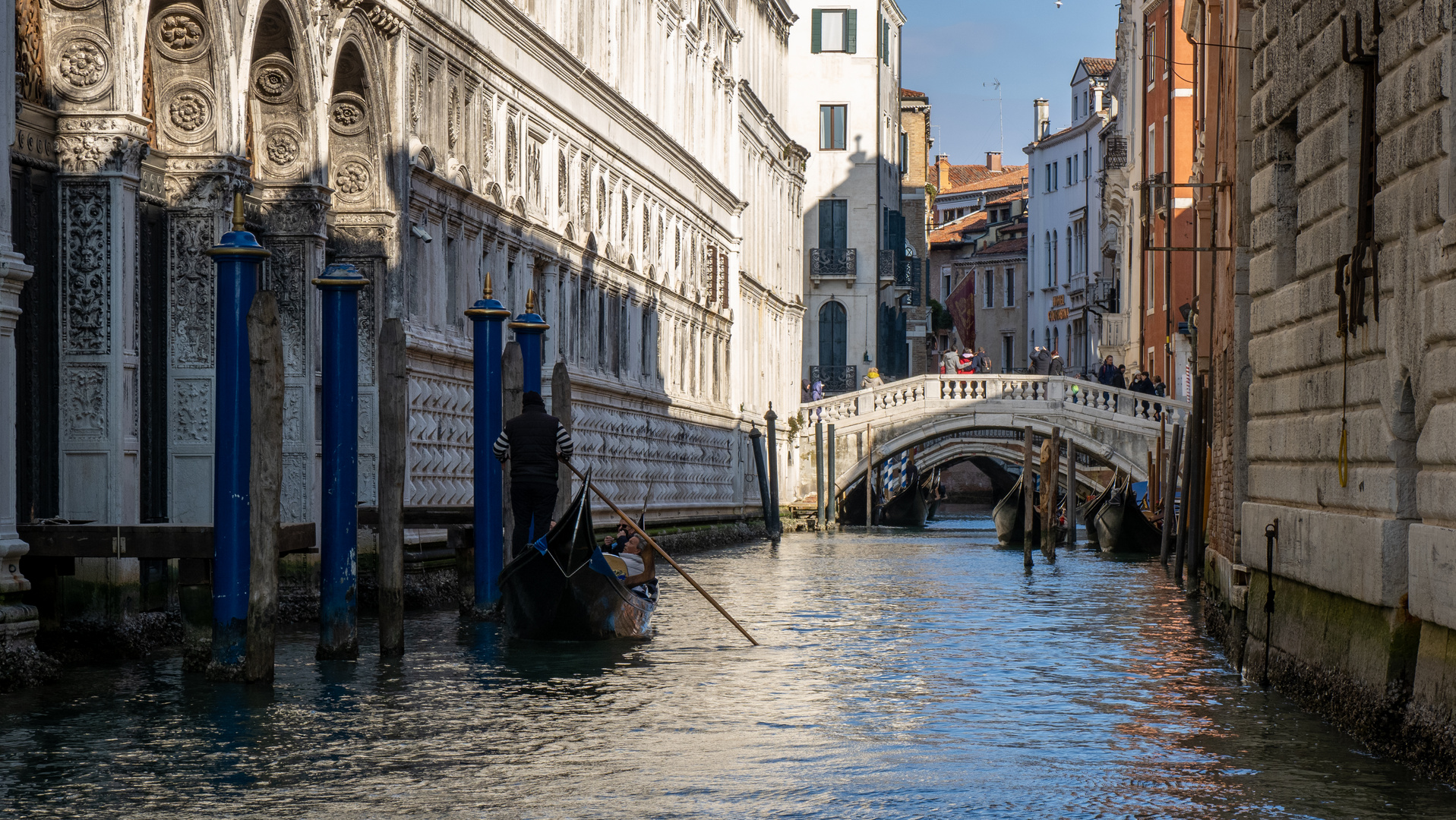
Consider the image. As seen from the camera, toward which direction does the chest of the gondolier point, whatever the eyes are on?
away from the camera

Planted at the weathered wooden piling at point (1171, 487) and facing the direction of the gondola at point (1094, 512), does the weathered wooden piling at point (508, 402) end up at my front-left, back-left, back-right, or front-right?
back-left

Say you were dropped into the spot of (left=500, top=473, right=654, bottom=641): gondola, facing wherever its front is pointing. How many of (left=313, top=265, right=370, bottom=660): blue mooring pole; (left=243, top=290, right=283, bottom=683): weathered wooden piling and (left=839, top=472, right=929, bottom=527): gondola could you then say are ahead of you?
1

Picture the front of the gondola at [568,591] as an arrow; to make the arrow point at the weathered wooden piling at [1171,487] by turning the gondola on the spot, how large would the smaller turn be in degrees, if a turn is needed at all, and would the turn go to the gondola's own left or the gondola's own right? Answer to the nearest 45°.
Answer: approximately 45° to the gondola's own right

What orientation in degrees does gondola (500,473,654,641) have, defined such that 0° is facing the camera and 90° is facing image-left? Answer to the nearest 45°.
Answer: approximately 180°

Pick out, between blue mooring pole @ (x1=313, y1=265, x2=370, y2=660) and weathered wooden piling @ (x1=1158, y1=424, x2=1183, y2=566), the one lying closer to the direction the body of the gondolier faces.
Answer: the weathered wooden piling

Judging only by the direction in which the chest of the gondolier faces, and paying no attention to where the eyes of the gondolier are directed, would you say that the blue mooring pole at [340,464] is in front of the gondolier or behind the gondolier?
behind
